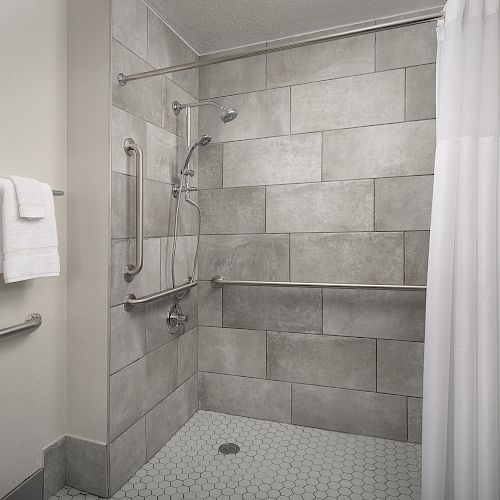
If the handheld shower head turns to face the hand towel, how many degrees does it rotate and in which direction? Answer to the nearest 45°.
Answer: approximately 90° to its right

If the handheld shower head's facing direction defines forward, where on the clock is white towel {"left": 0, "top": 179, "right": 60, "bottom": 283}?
The white towel is roughly at 3 o'clock from the handheld shower head.

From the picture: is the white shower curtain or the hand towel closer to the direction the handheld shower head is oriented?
the white shower curtain

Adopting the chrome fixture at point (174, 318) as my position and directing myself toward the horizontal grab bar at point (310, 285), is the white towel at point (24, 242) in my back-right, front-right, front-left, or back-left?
back-right

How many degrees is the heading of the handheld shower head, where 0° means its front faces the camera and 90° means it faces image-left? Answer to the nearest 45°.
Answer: approximately 315°
